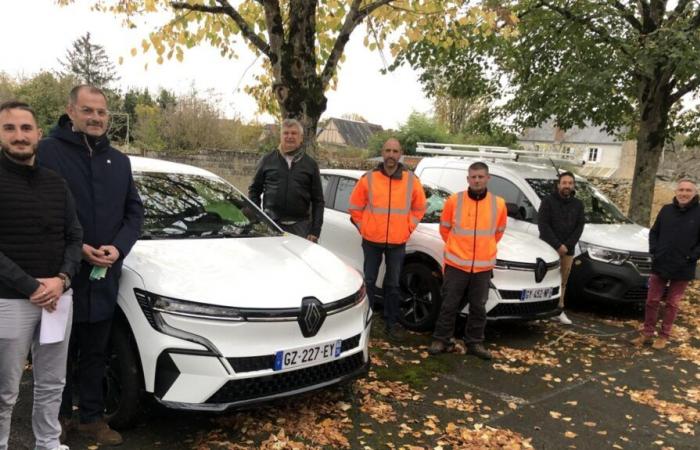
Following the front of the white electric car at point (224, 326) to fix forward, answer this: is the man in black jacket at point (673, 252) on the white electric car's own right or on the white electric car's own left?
on the white electric car's own left

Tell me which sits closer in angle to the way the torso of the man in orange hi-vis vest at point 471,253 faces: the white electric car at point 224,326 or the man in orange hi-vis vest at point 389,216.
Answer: the white electric car

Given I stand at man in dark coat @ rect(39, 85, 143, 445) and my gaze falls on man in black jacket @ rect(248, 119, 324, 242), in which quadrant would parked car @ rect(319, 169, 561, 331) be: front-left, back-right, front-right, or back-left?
front-right

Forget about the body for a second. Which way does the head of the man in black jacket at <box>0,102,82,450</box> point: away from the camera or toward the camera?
toward the camera

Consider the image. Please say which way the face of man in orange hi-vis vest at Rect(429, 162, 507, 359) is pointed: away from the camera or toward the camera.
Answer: toward the camera

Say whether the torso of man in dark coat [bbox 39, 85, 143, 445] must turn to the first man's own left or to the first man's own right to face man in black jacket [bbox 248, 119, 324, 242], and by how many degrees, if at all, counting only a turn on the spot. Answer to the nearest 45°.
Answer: approximately 90° to the first man's own left

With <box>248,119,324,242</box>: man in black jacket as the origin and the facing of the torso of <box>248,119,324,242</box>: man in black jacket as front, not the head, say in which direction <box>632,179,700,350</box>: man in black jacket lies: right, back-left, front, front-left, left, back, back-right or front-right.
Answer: left

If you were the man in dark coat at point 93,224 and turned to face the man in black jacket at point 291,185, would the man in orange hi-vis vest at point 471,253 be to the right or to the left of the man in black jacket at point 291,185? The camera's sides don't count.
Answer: right

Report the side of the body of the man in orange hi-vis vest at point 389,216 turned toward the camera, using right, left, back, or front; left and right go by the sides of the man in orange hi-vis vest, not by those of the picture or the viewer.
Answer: front

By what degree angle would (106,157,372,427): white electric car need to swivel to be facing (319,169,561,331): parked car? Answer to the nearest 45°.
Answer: approximately 90° to its left

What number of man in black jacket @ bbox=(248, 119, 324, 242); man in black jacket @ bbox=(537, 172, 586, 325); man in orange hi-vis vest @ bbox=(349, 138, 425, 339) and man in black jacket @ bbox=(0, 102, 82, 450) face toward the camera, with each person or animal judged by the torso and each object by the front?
4

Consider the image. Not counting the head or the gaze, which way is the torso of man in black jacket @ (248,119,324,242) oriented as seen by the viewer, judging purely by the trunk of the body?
toward the camera
